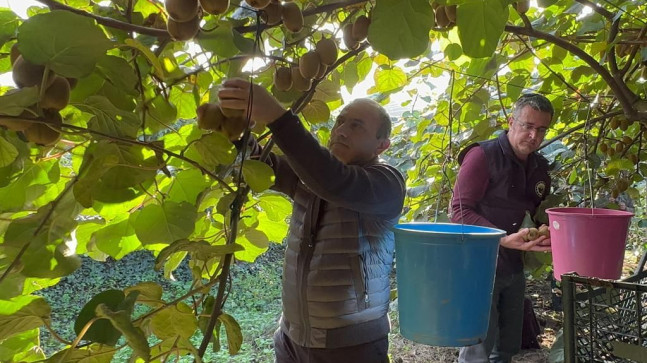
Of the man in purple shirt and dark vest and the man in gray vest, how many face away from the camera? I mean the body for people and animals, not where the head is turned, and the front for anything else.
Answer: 0

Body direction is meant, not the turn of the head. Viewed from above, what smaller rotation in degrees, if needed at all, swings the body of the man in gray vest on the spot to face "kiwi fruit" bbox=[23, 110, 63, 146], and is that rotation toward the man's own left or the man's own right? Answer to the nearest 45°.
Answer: approximately 45° to the man's own left

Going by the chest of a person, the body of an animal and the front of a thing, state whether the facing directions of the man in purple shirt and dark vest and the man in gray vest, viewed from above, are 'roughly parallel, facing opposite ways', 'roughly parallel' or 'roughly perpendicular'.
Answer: roughly perpendicular

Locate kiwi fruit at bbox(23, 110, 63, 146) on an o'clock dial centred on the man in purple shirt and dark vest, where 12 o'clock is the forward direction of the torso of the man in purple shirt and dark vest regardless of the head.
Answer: The kiwi fruit is roughly at 2 o'clock from the man in purple shirt and dark vest.

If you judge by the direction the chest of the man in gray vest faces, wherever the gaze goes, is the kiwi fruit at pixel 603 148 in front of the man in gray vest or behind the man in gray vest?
behind

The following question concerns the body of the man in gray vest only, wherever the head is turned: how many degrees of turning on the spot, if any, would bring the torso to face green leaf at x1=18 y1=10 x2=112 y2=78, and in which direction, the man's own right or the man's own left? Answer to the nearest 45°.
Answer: approximately 45° to the man's own left

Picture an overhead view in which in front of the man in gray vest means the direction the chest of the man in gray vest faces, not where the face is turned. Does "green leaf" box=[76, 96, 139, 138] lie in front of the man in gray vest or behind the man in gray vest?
in front

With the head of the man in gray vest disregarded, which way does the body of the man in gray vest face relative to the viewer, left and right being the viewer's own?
facing the viewer and to the left of the viewer

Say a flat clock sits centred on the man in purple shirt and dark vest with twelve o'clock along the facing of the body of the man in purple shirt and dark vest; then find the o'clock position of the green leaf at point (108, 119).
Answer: The green leaf is roughly at 2 o'clock from the man in purple shirt and dark vest.

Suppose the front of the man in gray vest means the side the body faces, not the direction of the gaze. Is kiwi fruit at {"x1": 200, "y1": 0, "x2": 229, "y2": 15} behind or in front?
in front
